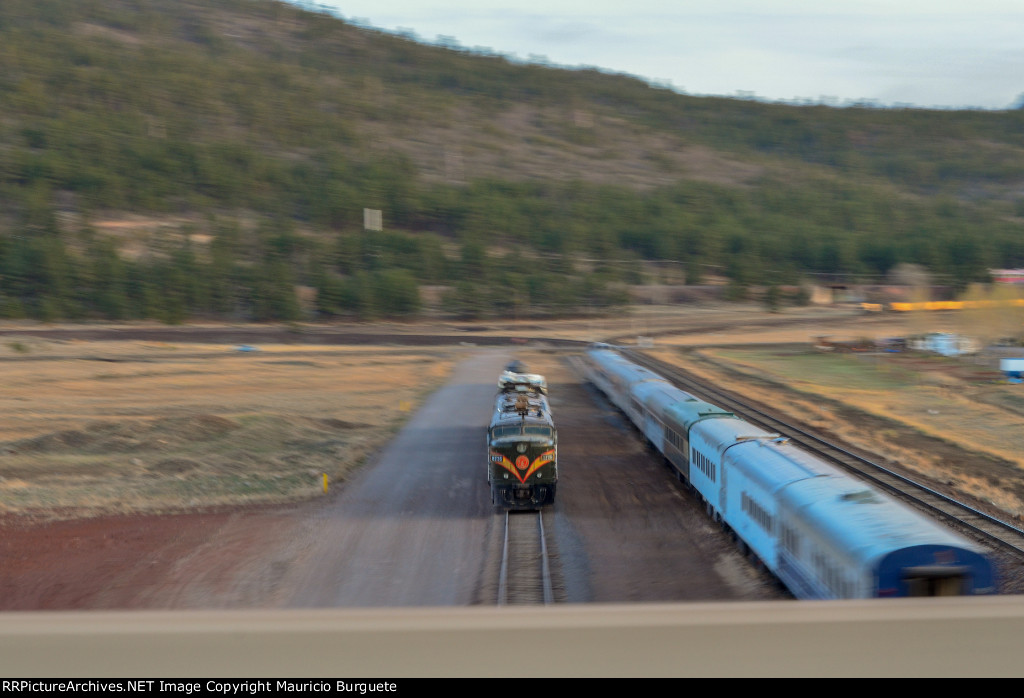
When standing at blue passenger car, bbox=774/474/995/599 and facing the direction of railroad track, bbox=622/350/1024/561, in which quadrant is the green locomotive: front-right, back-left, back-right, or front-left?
front-left

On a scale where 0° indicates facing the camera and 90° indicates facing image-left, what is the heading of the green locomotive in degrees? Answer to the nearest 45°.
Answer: approximately 0°

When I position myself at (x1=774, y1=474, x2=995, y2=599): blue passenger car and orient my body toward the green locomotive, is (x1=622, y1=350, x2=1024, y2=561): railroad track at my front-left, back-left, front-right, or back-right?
front-right

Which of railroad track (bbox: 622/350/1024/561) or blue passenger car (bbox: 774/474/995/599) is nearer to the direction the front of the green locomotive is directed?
the blue passenger car

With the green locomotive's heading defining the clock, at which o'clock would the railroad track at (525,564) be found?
The railroad track is roughly at 12 o'clock from the green locomotive.

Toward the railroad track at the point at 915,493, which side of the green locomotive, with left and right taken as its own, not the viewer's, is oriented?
left
